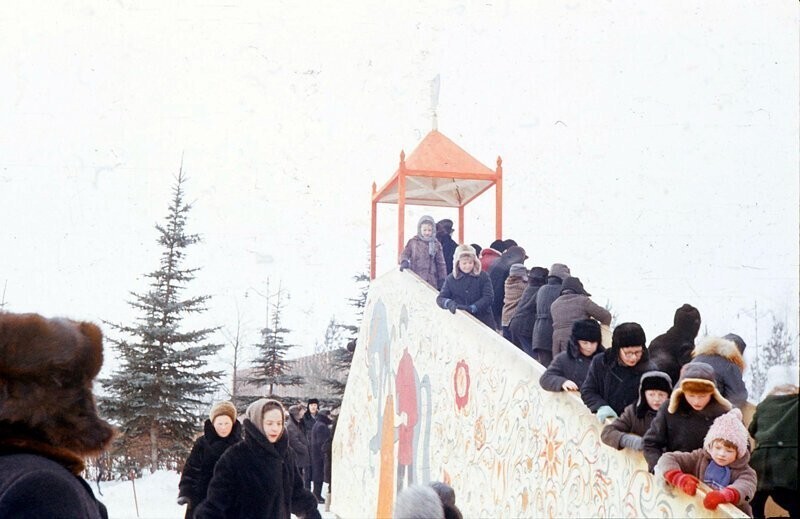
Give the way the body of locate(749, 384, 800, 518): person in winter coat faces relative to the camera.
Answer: away from the camera

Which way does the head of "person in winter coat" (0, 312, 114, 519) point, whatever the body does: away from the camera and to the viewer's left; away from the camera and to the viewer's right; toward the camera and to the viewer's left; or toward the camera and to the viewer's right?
away from the camera and to the viewer's right

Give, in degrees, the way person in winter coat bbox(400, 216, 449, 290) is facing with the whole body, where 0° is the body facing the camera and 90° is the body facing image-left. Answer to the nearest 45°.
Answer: approximately 0°

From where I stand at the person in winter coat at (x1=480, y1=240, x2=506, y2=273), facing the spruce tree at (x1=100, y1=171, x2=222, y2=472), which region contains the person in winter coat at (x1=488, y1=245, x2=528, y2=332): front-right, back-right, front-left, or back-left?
back-left

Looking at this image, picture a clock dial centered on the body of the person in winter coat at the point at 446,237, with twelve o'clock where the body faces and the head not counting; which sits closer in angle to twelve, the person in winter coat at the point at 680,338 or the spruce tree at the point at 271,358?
the spruce tree

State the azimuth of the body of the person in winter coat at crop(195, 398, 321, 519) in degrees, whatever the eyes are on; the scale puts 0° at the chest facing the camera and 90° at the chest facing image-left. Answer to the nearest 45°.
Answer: approximately 315°

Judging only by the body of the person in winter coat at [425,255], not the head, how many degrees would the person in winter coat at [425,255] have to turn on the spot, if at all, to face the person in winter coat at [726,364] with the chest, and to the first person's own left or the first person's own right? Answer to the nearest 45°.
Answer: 0° — they already face them

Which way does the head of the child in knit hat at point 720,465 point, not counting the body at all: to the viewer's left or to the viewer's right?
to the viewer's left
